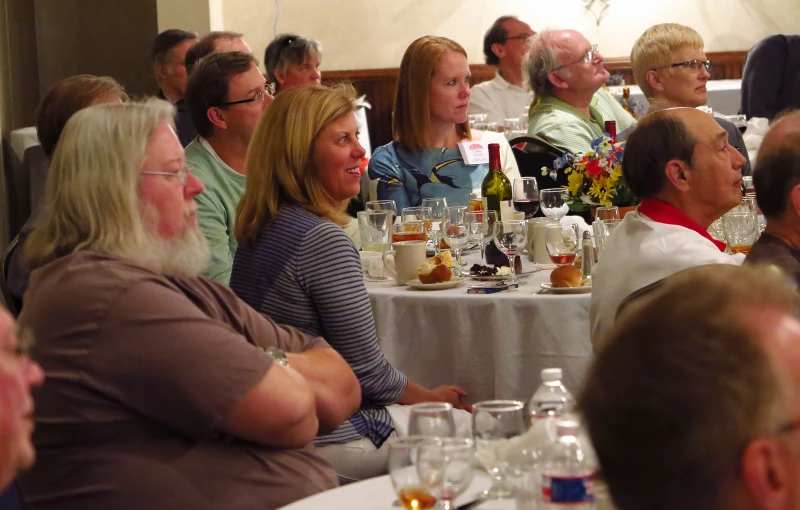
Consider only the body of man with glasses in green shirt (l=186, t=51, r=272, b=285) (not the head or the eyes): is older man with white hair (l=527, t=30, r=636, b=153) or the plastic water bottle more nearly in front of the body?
the older man with white hair

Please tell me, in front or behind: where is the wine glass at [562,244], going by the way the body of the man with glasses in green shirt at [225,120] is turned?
in front

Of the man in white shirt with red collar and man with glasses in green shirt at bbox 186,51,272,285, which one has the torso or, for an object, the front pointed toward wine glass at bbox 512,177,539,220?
the man with glasses in green shirt

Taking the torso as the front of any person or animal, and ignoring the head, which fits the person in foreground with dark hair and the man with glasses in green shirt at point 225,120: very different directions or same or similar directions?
same or similar directions

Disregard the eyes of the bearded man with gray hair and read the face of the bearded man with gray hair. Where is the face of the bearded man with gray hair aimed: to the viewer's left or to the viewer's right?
to the viewer's right

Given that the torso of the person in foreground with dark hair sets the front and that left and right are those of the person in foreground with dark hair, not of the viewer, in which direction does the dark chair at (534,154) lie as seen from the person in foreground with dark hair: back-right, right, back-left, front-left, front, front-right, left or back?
front-left

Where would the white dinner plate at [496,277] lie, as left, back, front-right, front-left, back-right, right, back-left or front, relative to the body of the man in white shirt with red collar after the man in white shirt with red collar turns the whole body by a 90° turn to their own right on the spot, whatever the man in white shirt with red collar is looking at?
back-right

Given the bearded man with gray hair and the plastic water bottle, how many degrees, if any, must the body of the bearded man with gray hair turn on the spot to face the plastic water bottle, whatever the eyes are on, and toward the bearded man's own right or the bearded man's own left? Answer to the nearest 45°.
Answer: approximately 45° to the bearded man's own right

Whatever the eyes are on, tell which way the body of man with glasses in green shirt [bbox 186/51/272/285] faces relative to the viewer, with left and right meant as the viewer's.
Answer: facing to the right of the viewer

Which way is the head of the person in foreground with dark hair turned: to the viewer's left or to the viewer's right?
to the viewer's right

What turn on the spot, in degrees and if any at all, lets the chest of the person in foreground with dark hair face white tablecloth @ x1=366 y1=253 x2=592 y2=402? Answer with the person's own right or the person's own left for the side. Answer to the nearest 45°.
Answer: approximately 45° to the person's own left

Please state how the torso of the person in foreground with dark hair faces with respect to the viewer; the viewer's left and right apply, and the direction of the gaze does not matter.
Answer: facing away from the viewer and to the right of the viewer

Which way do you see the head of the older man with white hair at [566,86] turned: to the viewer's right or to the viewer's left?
to the viewer's right

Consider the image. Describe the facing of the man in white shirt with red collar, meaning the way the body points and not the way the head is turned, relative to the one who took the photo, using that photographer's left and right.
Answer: facing to the right of the viewer

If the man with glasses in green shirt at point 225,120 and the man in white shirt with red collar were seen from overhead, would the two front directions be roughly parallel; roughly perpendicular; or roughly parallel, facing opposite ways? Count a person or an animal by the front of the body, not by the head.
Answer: roughly parallel

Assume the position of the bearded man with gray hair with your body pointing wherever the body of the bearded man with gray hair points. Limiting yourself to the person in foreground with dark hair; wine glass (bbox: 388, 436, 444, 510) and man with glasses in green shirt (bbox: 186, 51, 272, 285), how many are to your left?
1

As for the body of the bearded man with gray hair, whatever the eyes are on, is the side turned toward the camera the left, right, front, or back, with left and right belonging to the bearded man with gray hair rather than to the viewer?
right

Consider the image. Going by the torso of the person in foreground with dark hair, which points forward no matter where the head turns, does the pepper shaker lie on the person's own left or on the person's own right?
on the person's own left
